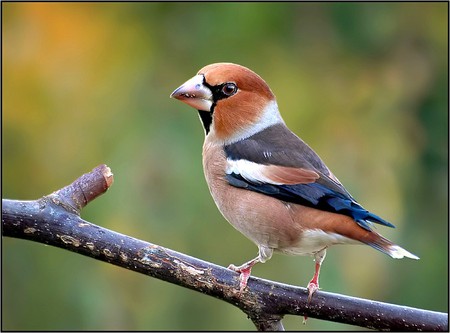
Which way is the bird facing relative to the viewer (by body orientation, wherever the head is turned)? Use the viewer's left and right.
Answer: facing to the left of the viewer
